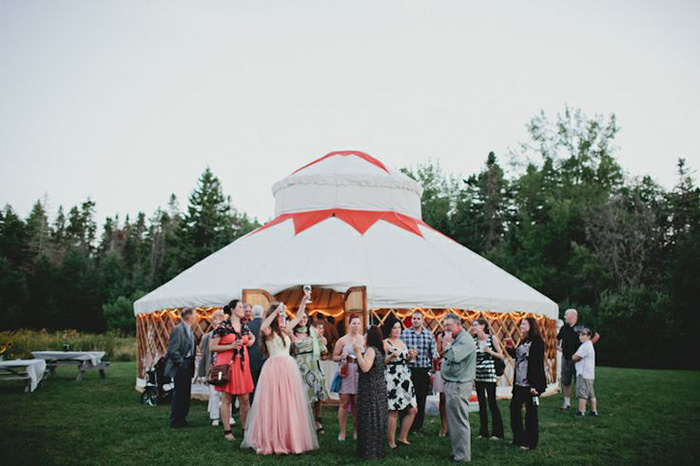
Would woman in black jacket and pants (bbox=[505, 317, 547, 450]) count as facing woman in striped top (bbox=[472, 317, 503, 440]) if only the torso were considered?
no

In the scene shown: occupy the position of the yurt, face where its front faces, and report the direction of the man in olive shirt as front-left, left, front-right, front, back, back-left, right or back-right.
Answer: front

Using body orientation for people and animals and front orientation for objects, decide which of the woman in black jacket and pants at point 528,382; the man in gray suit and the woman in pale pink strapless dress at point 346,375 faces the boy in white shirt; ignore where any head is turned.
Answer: the man in gray suit

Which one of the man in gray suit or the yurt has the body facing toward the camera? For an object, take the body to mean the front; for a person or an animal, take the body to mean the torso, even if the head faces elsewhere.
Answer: the yurt

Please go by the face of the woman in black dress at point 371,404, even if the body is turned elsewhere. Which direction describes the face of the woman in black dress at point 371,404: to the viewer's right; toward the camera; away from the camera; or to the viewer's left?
away from the camera

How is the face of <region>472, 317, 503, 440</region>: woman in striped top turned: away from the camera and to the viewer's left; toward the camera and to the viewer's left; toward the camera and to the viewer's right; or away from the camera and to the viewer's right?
toward the camera and to the viewer's left

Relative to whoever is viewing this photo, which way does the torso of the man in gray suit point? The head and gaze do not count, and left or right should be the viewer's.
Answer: facing to the right of the viewer

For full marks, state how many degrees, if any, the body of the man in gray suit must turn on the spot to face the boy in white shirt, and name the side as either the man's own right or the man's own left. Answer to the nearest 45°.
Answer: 0° — they already face them

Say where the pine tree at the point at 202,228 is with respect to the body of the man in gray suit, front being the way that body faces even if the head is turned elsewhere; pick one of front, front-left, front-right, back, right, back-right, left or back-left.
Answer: left

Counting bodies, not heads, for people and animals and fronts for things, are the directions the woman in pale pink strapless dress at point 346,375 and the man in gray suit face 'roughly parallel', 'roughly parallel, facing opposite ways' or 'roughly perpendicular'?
roughly perpendicular

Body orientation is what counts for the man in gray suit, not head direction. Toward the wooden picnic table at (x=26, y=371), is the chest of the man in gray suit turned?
no

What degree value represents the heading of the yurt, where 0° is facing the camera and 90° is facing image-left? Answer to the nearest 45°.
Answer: approximately 0°

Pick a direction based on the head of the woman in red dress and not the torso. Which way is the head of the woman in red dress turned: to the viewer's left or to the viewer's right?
to the viewer's right

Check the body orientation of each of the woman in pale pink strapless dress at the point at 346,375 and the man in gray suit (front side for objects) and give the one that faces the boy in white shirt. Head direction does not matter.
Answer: the man in gray suit

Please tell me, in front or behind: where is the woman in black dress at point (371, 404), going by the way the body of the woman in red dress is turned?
in front

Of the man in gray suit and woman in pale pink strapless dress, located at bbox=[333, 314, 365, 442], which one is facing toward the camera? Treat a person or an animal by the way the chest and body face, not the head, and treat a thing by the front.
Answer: the woman in pale pink strapless dress
